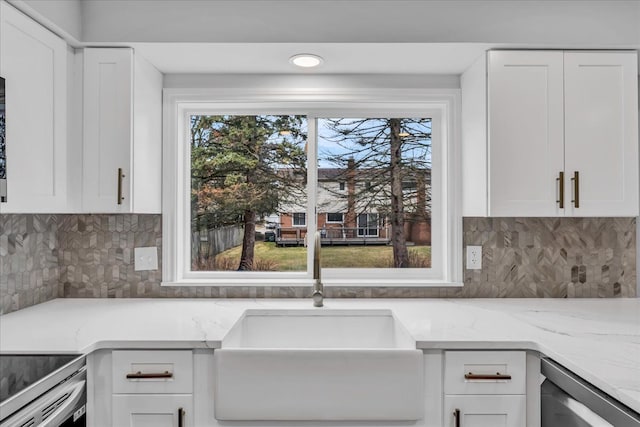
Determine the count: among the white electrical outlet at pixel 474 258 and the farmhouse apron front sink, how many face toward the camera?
2

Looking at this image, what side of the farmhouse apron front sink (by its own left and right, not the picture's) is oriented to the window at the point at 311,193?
back

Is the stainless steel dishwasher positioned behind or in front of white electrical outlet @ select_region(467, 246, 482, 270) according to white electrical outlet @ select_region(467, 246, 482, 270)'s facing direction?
in front

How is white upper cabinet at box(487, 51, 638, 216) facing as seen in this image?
toward the camera

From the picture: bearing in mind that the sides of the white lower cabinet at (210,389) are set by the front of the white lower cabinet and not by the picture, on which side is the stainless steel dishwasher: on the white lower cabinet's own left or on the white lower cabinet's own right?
on the white lower cabinet's own left

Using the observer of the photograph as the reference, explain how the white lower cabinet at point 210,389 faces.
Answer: facing the viewer

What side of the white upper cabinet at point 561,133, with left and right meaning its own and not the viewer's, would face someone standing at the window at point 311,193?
right

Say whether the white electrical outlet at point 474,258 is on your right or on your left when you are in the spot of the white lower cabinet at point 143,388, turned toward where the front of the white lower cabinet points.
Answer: on your left

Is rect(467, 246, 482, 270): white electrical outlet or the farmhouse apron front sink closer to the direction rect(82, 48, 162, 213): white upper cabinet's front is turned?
the farmhouse apron front sink

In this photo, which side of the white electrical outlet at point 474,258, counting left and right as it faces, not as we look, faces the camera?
front

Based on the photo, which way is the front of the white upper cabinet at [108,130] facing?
toward the camera

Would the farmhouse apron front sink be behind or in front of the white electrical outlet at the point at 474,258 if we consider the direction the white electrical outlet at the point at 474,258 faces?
in front
